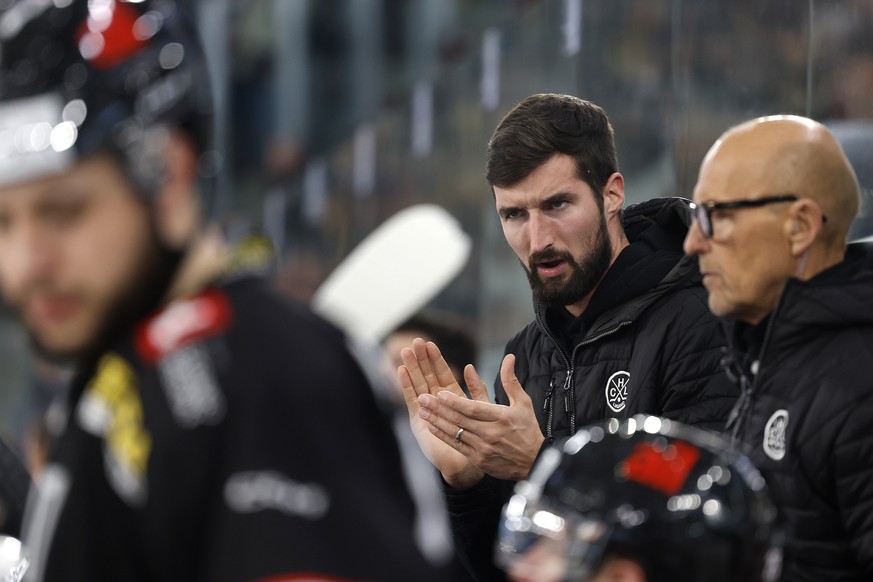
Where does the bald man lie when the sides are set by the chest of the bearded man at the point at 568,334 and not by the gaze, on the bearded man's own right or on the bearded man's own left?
on the bearded man's own left

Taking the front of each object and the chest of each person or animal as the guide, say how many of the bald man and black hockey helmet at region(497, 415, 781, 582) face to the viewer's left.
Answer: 2

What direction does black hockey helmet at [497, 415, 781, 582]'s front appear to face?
to the viewer's left

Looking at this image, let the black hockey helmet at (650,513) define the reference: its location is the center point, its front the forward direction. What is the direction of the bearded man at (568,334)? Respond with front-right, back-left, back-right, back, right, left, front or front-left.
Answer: right

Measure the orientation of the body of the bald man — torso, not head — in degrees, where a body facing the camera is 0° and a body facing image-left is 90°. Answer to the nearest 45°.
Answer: approximately 90°

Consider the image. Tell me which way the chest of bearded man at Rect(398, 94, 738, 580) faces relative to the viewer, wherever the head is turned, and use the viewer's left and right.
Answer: facing the viewer and to the left of the viewer

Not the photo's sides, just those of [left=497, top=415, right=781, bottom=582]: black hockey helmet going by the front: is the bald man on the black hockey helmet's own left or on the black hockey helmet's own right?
on the black hockey helmet's own right

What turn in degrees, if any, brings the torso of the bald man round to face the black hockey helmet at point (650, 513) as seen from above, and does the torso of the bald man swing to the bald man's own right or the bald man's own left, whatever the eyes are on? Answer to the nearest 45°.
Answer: approximately 90° to the bald man's own left

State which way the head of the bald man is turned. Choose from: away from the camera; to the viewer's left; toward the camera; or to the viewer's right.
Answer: to the viewer's left
